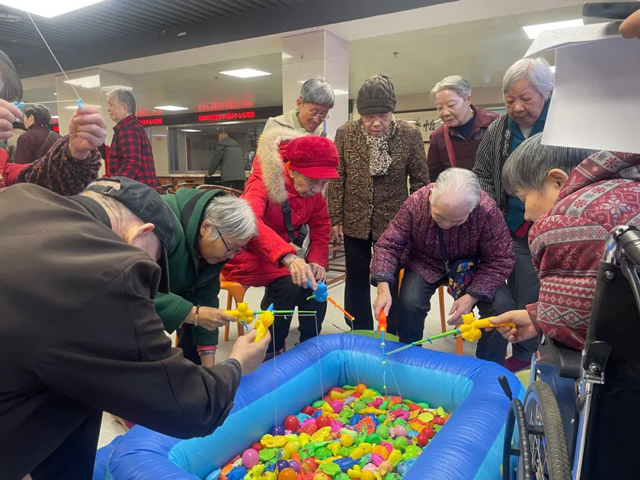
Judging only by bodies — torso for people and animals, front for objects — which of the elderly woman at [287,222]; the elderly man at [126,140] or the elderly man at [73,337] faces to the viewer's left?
the elderly man at [126,140]

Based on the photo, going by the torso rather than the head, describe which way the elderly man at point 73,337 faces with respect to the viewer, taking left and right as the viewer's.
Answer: facing away from the viewer and to the right of the viewer

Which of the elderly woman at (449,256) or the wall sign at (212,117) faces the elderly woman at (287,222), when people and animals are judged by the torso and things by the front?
the wall sign

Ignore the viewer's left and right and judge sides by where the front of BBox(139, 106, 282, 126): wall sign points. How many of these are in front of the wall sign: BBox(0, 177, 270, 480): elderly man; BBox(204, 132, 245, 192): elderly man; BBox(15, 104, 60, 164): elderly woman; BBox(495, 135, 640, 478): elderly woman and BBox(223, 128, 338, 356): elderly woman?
5

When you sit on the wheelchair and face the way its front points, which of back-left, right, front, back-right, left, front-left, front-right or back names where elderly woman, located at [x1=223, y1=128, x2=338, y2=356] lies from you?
front

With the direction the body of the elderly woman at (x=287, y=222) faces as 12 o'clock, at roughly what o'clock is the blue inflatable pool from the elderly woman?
The blue inflatable pool is roughly at 1 o'clock from the elderly woman.

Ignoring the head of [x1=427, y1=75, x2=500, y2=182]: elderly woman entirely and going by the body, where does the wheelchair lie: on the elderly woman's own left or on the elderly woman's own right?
on the elderly woman's own left

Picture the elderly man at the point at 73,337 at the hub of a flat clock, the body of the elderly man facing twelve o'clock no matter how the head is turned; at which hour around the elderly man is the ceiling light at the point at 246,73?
The ceiling light is roughly at 11 o'clock from the elderly man.

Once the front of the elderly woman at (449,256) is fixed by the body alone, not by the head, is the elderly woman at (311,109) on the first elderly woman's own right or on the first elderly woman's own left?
on the first elderly woman's own right

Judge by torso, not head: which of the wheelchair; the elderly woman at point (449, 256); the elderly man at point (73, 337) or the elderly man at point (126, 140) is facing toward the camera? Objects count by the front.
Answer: the elderly woman

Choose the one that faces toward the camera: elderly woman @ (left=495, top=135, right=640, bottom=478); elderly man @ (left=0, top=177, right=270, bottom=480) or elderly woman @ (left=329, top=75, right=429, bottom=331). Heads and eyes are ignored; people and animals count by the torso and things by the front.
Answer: elderly woman @ (left=329, top=75, right=429, bottom=331)

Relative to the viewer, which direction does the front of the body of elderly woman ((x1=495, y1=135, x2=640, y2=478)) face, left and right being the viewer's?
facing to the left of the viewer

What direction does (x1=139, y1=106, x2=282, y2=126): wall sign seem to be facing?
toward the camera

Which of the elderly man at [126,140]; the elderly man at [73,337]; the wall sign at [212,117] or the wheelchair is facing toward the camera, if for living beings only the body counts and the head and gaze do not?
the wall sign

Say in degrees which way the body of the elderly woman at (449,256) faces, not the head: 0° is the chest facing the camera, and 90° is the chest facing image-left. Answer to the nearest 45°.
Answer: approximately 0°

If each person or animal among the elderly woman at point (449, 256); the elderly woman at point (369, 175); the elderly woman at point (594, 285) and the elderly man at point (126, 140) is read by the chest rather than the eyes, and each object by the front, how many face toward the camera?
2

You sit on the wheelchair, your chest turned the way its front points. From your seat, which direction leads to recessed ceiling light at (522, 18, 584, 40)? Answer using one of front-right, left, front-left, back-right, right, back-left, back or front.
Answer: front-right

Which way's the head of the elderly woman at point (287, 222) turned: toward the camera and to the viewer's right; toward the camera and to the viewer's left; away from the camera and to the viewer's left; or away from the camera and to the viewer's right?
toward the camera and to the viewer's right

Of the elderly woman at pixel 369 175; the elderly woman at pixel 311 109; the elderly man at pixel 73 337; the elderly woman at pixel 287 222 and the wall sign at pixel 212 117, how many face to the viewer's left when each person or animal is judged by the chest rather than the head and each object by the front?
0
